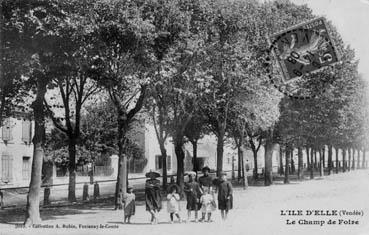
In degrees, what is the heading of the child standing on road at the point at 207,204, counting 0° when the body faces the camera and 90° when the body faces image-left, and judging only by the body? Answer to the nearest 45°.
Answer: approximately 0°

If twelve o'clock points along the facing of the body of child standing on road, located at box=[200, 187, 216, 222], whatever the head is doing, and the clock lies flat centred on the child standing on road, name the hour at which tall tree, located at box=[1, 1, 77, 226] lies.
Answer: The tall tree is roughly at 2 o'clock from the child standing on road.

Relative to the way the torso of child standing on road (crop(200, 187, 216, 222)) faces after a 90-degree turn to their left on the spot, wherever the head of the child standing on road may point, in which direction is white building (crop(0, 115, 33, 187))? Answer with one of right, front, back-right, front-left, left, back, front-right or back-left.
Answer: back-left
